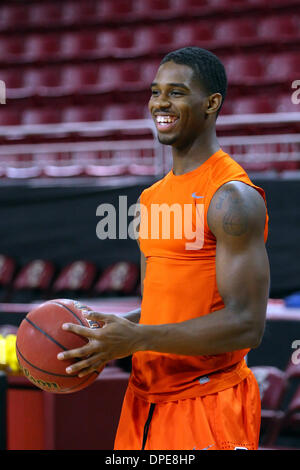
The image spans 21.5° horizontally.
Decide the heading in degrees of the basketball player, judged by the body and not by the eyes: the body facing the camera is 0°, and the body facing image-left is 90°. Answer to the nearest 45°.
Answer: approximately 45°

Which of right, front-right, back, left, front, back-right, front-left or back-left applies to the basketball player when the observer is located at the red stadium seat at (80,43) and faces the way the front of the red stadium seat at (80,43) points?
front

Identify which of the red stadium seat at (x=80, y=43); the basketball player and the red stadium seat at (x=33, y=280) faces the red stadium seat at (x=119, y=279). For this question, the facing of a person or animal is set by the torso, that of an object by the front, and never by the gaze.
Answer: the red stadium seat at (x=80, y=43)

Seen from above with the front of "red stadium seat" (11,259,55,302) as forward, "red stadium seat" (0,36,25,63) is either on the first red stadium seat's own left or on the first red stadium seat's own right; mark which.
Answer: on the first red stadium seat's own right

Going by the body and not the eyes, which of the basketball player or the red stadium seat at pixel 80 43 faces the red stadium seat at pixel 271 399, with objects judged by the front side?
the red stadium seat at pixel 80 43

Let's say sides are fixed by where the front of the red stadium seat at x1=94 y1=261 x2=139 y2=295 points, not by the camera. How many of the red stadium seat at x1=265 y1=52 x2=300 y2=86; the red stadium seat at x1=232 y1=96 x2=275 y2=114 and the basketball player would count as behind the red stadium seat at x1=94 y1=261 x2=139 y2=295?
2

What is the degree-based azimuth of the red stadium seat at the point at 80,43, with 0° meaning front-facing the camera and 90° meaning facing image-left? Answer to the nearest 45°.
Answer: approximately 0°

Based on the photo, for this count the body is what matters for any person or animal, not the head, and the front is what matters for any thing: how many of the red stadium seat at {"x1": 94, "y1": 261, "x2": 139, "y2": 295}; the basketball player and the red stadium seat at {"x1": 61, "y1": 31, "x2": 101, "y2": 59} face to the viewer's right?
0

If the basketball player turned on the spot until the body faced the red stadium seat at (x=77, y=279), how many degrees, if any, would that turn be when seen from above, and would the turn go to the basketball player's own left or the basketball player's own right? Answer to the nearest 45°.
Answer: approximately 135° to the basketball player's own right

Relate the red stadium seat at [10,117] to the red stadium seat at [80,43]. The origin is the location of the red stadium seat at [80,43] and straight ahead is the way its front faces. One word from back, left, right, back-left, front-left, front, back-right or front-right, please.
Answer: front-right

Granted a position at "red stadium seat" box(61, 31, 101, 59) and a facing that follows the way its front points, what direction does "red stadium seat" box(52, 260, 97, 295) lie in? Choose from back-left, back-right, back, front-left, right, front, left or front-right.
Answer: front

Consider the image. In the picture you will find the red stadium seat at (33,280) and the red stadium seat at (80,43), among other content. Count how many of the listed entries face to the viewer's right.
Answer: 0

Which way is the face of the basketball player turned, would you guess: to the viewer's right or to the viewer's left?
to the viewer's left

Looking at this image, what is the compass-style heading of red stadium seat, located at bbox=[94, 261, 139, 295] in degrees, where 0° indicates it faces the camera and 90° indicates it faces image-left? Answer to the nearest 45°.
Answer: approximately 45°
